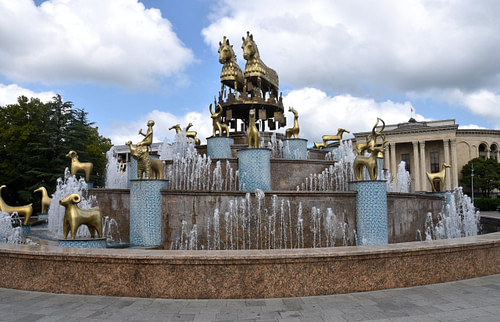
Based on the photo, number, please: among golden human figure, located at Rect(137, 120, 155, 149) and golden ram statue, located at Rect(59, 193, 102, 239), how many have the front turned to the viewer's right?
0

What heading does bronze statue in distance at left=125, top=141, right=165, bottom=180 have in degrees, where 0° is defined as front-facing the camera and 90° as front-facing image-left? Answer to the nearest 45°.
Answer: approximately 45°

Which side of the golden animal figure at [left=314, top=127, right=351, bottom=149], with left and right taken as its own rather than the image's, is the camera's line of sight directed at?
right

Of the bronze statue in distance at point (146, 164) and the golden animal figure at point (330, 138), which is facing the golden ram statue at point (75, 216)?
the bronze statue in distance

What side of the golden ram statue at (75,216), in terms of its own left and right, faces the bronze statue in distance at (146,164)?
back

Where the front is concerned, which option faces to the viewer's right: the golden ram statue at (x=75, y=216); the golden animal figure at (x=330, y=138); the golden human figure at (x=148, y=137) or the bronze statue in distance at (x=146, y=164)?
the golden animal figure at (x=330, y=138)

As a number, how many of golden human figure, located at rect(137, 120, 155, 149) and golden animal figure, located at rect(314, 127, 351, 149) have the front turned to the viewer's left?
1

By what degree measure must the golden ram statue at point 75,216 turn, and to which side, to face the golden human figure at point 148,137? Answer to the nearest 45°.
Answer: approximately 180°
